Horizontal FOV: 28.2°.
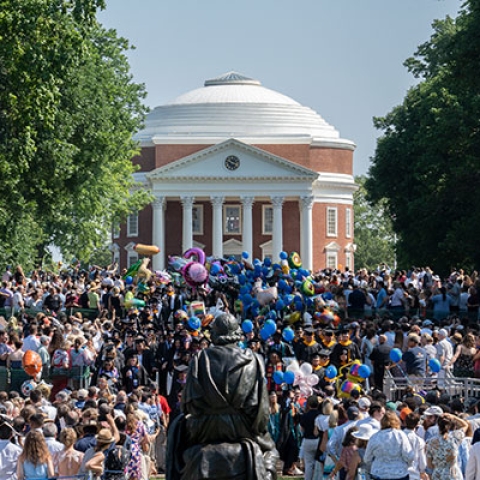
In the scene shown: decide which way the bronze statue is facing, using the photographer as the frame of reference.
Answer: facing away from the viewer

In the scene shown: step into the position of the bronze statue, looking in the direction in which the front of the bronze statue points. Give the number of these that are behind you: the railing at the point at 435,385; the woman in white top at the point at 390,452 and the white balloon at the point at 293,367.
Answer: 0

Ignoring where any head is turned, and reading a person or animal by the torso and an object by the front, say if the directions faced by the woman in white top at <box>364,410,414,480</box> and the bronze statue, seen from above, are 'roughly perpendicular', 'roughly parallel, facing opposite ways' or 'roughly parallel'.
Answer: roughly parallel

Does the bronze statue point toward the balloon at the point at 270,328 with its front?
yes

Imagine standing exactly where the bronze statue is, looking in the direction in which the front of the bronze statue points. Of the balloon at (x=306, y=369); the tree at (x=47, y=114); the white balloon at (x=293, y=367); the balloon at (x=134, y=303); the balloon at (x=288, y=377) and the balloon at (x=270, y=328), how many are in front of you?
6

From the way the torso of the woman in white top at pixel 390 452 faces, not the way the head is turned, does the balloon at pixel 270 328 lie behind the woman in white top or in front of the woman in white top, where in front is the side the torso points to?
in front

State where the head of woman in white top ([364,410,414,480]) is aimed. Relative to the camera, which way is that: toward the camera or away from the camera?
away from the camera

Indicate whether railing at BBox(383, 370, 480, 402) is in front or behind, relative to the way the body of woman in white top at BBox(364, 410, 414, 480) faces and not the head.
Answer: in front

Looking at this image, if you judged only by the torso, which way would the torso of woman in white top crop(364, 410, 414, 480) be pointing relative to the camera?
away from the camera

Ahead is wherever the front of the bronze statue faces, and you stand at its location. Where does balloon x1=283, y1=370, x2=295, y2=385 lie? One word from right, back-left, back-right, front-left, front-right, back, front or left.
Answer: front

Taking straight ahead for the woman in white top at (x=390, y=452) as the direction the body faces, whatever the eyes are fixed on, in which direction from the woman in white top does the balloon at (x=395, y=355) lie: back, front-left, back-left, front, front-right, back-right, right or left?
front

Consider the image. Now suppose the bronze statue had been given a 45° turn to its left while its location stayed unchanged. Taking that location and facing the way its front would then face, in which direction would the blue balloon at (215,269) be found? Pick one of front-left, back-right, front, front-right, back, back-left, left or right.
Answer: front-right

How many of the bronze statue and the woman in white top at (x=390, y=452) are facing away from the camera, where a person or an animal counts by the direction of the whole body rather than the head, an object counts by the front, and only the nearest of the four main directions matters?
2

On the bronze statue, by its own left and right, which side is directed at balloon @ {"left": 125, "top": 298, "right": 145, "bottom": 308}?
front
